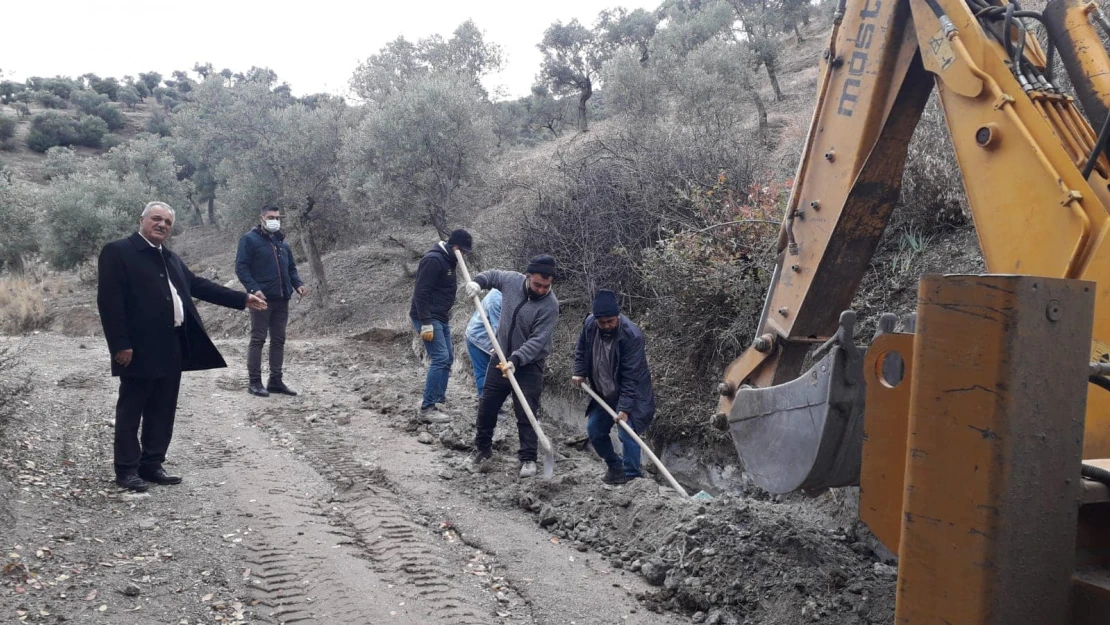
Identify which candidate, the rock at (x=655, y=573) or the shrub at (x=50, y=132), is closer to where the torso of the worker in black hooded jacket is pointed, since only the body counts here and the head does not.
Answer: the rock

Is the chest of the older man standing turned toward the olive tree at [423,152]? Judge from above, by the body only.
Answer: no

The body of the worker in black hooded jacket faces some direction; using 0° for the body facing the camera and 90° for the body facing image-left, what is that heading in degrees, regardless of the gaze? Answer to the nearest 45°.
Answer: approximately 270°

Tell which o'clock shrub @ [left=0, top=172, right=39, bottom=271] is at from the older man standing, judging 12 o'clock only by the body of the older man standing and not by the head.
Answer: The shrub is roughly at 7 o'clock from the older man standing.

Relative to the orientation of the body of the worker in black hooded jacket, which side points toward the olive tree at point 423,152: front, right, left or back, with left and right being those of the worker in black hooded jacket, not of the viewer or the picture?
left

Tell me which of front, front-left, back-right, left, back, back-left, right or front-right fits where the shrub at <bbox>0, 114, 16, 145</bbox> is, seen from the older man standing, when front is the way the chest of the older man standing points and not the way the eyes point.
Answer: back-left

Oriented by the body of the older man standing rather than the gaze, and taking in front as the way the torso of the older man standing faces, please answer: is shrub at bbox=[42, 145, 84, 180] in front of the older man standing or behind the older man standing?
behind

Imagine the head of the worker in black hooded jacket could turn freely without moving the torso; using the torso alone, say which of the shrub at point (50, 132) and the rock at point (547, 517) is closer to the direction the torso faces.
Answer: the rock

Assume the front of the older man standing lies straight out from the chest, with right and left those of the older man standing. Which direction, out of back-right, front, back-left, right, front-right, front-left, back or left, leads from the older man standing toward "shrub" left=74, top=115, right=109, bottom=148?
back-left

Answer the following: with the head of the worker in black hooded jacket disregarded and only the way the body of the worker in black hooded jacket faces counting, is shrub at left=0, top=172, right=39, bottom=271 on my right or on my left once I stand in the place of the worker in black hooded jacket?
on my left

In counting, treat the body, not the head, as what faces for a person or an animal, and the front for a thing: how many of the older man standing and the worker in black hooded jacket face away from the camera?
0

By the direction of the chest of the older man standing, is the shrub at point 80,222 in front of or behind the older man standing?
behind

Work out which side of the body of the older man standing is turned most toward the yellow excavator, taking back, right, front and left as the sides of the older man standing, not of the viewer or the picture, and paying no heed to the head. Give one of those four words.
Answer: front

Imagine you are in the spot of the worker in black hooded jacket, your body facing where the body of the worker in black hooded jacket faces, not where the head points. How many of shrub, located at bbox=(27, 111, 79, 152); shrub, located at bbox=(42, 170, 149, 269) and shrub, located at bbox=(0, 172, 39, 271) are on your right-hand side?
0
